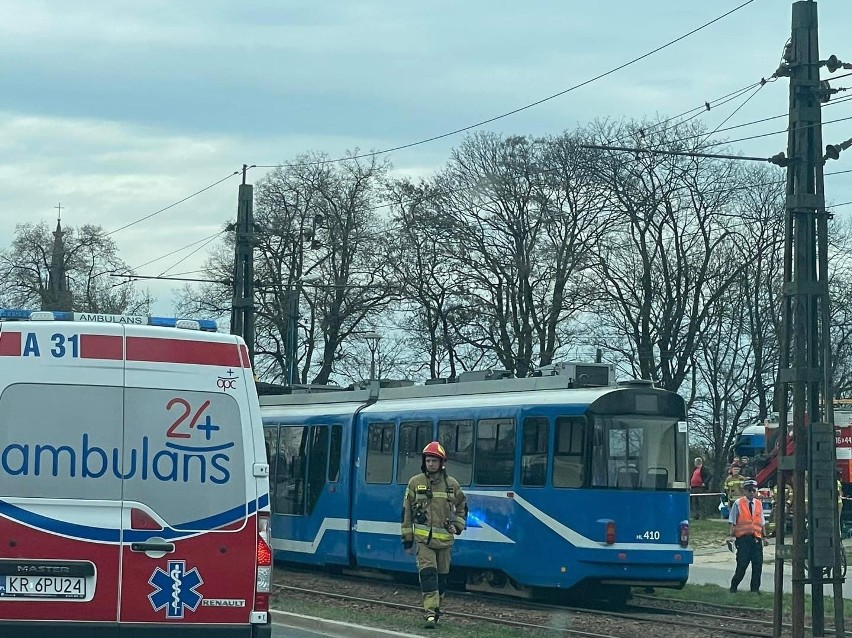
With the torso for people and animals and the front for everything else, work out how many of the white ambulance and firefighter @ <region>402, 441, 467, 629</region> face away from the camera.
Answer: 1

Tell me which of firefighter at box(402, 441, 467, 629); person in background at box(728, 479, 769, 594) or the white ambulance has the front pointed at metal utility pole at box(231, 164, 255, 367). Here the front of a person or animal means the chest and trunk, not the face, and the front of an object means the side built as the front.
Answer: the white ambulance

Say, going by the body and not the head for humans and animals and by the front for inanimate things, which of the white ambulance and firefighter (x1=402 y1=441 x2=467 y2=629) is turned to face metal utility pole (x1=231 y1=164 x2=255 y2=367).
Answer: the white ambulance

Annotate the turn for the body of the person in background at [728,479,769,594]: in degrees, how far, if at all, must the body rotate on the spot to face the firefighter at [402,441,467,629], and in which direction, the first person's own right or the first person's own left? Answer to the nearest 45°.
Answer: approximately 45° to the first person's own right

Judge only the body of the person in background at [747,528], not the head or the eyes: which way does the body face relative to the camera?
toward the camera

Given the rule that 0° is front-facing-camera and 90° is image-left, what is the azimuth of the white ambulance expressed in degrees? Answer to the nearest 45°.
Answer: approximately 180°

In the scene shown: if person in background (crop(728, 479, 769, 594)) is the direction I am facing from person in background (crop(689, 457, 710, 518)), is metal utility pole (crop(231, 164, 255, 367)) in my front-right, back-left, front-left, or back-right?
front-right

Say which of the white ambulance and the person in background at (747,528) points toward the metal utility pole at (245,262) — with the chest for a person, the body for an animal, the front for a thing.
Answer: the white ambulance

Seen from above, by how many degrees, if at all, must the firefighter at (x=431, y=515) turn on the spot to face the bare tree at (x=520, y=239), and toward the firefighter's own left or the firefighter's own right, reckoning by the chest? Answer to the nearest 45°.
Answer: approximately 180°

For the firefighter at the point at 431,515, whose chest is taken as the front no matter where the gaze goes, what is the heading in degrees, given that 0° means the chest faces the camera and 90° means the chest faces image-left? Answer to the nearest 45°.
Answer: approximately 0°

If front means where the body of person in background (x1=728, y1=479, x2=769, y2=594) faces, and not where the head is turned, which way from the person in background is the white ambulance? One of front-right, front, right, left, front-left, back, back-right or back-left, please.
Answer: front

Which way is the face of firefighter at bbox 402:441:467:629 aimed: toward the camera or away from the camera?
toward the camera

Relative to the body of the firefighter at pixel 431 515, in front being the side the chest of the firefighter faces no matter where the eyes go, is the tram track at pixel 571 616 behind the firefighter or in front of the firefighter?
behind

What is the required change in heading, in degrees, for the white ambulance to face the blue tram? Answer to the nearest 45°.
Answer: approximately 45° to its right

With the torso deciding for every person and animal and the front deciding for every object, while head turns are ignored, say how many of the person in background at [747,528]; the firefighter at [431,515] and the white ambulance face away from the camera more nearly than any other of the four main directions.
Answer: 1

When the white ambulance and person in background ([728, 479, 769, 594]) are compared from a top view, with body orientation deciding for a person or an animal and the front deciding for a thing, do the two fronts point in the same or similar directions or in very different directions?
very different directions
